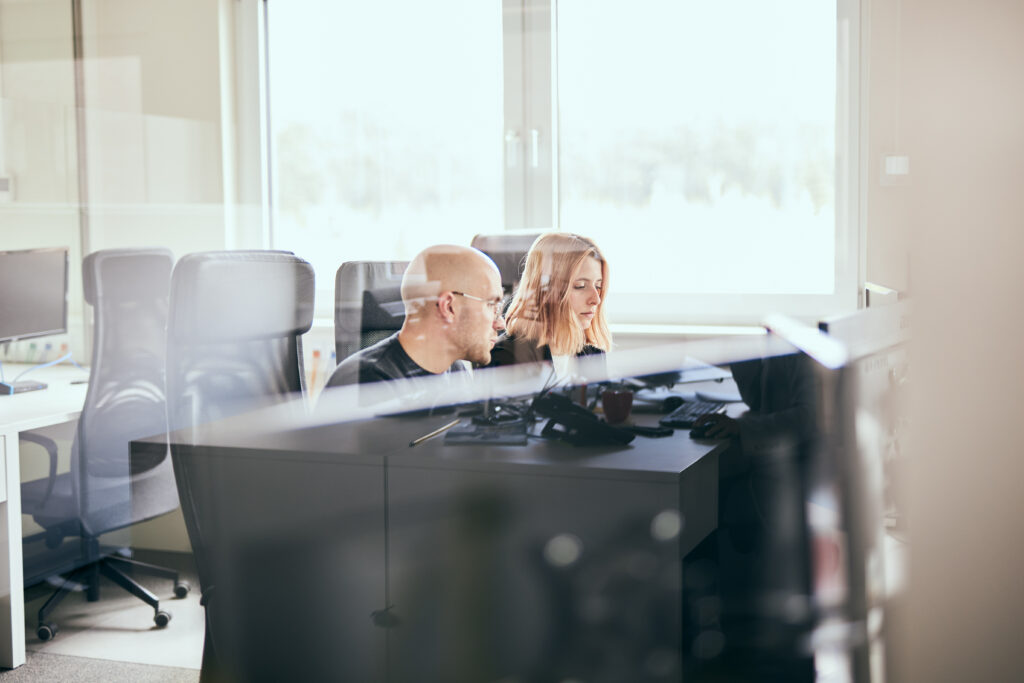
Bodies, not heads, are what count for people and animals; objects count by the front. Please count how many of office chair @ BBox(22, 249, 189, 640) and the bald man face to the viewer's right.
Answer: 1

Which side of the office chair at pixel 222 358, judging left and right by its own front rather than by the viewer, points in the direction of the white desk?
left

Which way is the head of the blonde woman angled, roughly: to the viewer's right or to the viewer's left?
to the viewer's right

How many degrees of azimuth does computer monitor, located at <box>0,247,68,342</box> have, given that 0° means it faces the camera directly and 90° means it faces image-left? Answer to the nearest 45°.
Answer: approximately 315°

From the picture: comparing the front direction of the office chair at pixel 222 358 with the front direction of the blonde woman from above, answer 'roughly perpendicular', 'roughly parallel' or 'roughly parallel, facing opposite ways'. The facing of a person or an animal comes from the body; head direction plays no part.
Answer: roughly perpendicular

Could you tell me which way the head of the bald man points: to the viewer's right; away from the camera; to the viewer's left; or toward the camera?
to the viewer's right

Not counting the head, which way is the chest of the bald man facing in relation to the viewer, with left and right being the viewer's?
facing to the right of the viewer

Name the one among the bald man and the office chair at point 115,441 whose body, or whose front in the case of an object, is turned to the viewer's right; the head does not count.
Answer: the bald man
